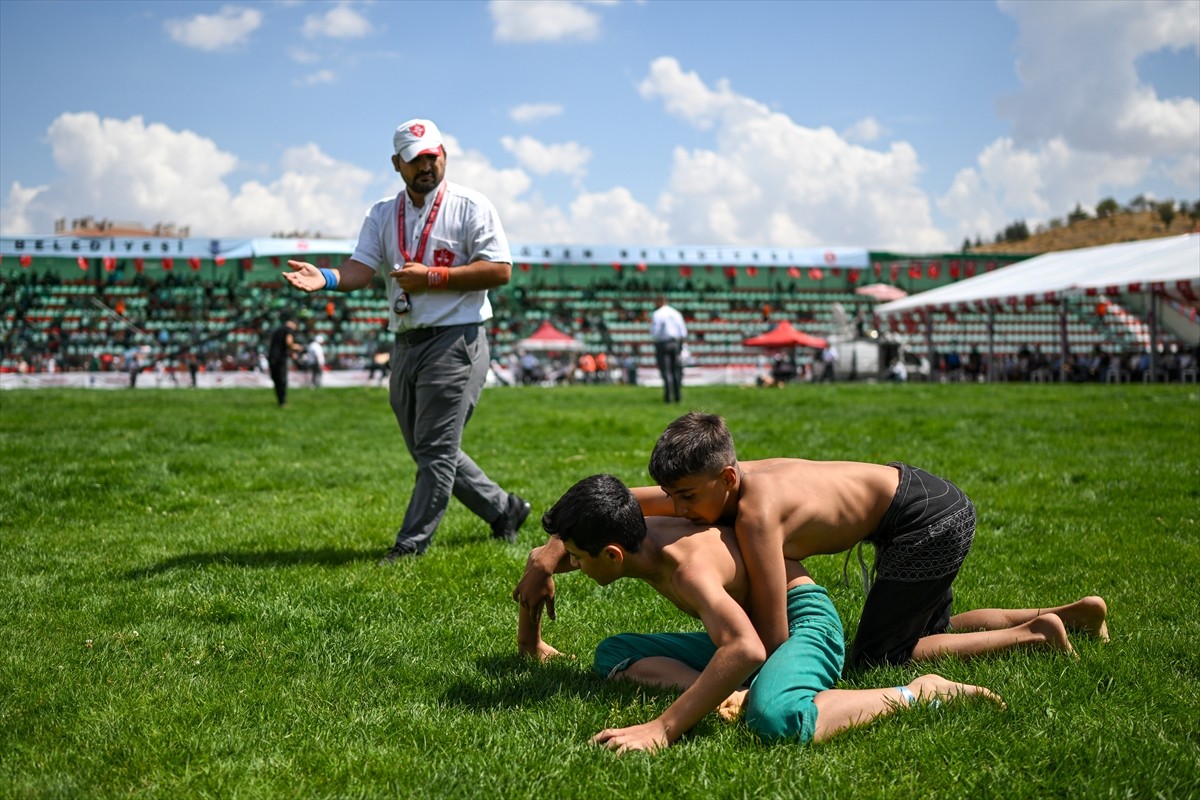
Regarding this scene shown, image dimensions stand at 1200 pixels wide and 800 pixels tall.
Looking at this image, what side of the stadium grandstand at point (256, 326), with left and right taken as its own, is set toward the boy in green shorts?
front

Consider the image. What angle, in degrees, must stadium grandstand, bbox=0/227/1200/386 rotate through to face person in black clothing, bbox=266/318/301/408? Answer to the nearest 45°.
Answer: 0° — it already faces them

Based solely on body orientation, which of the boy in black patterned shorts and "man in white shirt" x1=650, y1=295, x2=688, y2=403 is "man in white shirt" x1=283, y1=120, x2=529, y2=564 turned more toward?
the boy in black patterned shorts

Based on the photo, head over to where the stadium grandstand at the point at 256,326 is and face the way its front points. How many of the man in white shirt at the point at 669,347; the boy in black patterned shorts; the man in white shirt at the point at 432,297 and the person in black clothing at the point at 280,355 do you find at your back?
0

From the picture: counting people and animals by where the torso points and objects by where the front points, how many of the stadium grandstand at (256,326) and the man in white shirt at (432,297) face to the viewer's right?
0

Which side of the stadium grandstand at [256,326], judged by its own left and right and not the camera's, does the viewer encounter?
front

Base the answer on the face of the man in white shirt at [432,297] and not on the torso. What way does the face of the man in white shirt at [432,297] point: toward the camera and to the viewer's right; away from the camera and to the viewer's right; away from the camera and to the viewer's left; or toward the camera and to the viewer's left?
toward the camera and to the viewer's right

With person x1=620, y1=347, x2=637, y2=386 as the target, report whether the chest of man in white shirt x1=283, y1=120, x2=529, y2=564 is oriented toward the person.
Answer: no

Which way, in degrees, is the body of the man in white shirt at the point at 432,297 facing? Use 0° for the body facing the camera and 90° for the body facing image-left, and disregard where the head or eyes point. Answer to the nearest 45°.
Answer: approximately 45°

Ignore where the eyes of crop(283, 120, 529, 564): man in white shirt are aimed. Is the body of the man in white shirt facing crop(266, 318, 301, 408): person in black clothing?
no

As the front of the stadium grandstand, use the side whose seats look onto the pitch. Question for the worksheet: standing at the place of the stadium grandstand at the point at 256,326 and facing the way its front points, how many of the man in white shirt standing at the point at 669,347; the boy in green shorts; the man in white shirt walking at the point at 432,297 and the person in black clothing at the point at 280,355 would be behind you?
0

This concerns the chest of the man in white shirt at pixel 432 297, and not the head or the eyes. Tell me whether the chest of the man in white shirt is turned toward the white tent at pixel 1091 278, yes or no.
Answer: no

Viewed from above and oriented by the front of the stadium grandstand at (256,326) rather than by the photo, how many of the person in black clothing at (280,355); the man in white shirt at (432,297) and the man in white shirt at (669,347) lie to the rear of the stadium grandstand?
0
